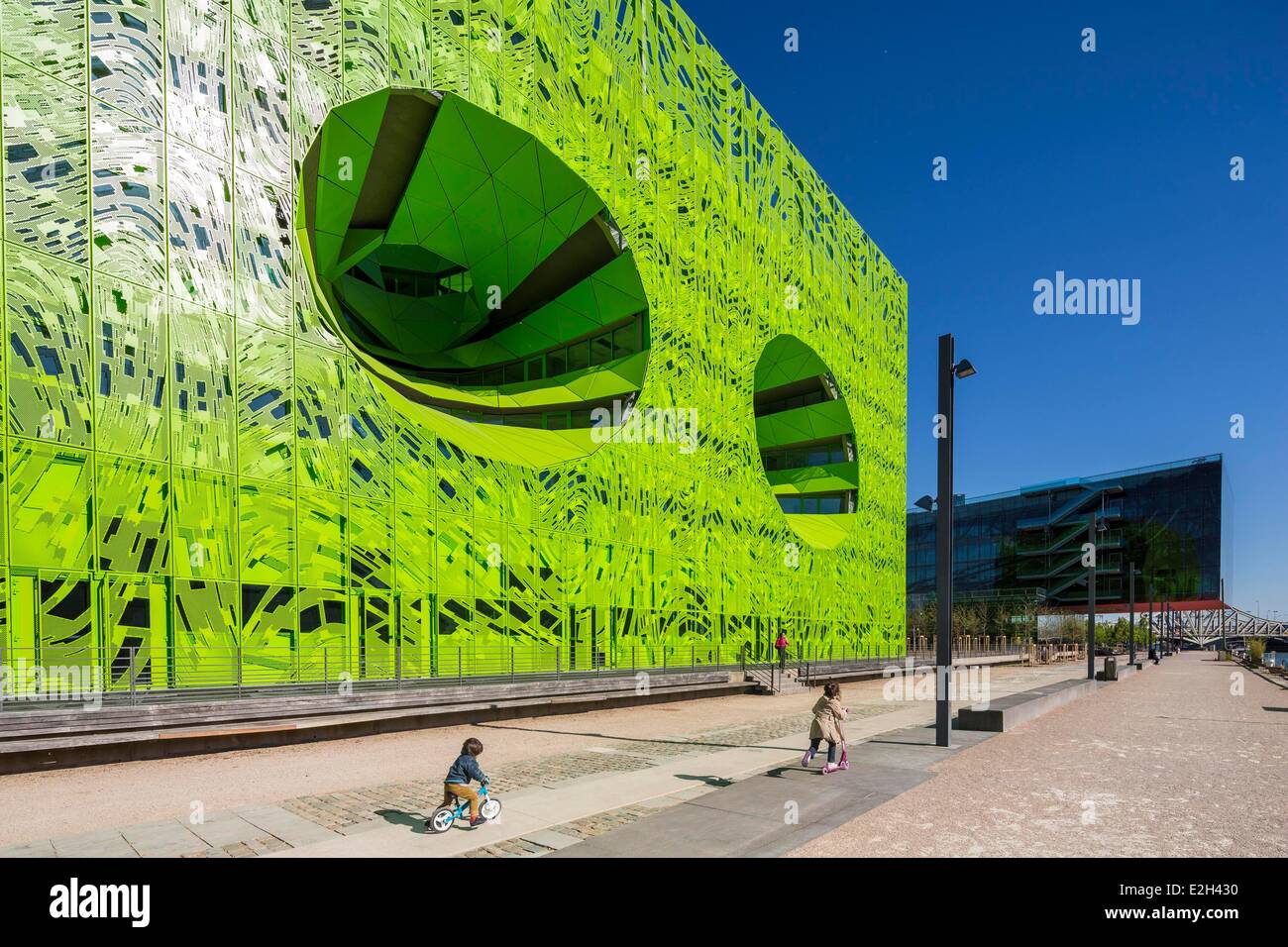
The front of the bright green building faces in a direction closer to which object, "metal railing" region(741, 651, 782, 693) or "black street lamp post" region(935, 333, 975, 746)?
the black street lamp post

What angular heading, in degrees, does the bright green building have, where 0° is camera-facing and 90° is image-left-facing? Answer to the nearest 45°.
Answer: approximately 315°

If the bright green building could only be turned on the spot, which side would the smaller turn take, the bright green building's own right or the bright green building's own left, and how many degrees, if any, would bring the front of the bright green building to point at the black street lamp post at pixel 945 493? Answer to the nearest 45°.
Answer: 0° — it already faces it
